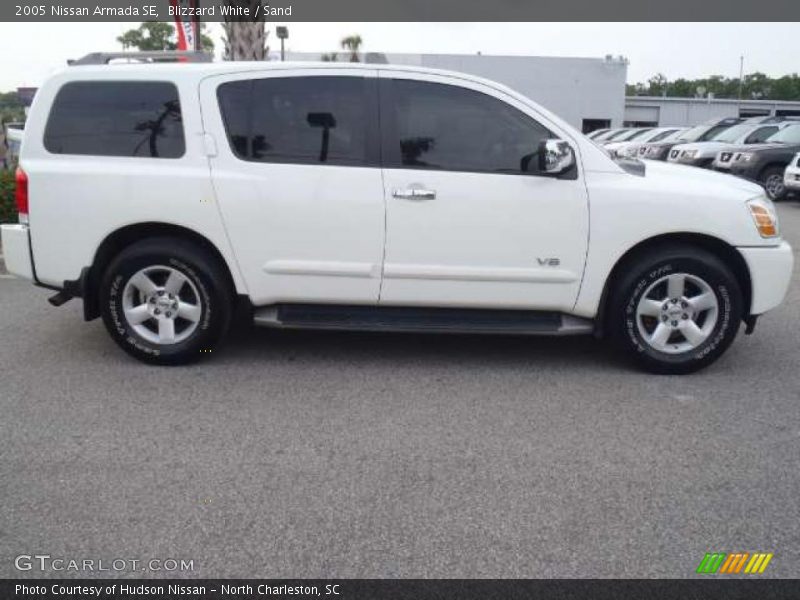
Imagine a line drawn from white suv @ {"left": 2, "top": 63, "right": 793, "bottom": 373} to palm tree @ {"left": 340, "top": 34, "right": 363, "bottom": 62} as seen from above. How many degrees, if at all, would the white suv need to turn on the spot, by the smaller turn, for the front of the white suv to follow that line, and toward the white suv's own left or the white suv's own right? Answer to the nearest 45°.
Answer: approximately 90° to the white suv's own left

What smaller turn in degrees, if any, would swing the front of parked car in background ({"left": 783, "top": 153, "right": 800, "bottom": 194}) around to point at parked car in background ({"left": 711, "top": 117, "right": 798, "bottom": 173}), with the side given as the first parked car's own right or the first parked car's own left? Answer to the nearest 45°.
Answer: approximately 90° to the first parked car's own right

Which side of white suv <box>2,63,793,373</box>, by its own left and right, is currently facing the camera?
right

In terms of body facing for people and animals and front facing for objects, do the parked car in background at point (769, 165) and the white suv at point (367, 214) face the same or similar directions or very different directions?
very different directions

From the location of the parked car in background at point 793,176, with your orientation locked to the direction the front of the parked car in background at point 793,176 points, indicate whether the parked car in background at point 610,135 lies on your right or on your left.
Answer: on your right

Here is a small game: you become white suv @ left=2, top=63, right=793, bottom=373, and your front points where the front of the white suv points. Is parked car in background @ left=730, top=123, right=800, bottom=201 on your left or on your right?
on your left
